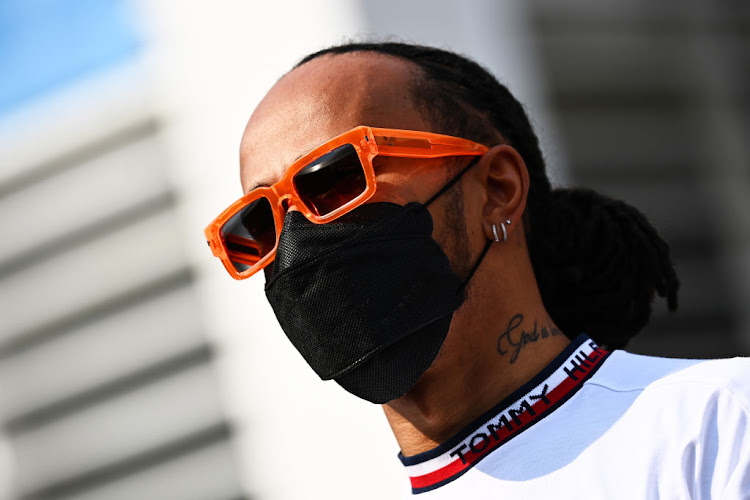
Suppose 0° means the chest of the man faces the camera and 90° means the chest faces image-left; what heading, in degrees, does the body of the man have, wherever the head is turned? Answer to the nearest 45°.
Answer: approximately 45°

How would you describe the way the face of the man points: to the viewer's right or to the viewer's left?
to the viewer's left
